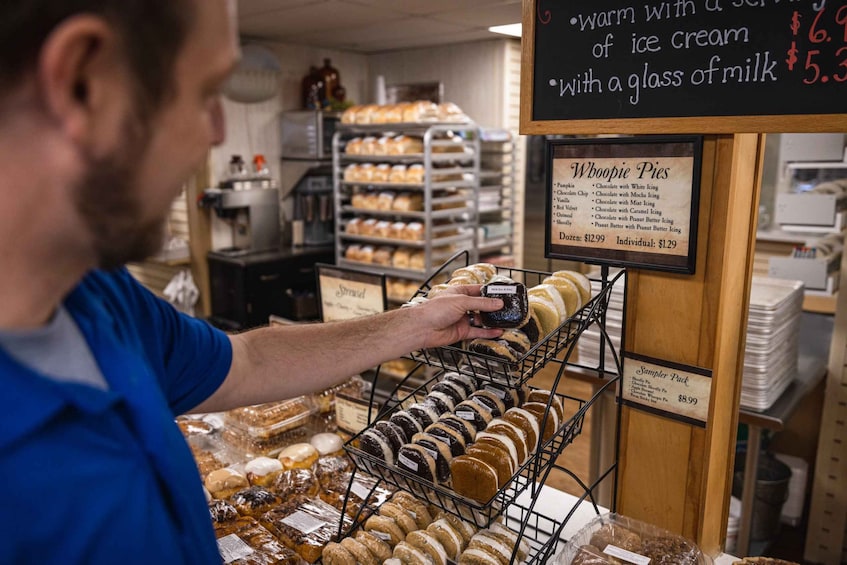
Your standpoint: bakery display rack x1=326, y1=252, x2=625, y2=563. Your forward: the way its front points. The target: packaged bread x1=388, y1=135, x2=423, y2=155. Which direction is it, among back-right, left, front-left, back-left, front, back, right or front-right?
back-right

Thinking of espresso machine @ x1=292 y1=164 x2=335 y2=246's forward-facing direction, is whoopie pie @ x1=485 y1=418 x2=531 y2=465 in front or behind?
in front

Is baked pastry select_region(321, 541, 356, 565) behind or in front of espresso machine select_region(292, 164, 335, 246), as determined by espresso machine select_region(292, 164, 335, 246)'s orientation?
in front

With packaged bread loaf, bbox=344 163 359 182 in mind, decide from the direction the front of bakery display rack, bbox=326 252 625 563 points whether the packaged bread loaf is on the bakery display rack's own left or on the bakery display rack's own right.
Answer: on the bakery display rack's own right

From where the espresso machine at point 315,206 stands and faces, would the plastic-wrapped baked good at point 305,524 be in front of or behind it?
in front

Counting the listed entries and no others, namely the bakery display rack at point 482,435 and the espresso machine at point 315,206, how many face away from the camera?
0

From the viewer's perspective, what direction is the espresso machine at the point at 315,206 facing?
toward the camera

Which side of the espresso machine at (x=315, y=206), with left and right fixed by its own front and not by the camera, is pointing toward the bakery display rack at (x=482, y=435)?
front

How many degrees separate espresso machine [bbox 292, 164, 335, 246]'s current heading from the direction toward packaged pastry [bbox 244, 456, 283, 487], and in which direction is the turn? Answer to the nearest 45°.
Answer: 0° — it already faces it

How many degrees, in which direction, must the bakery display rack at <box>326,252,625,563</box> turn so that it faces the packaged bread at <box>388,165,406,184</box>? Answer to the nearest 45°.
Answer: approximately 135° to its right

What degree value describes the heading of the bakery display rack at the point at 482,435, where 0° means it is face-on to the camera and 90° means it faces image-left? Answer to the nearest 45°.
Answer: approximately 45°

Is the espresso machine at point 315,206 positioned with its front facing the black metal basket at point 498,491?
yes
